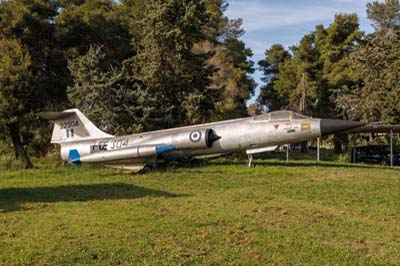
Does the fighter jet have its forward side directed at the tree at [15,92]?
no

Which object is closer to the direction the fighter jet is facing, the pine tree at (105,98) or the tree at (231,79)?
the tree

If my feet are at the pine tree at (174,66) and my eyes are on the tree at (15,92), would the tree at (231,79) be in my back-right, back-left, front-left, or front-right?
back-right

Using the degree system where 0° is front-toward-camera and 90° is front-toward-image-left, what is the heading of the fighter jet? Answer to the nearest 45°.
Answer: approximately 270°

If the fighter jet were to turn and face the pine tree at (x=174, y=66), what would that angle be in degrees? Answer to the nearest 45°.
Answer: approximately 90° to its left

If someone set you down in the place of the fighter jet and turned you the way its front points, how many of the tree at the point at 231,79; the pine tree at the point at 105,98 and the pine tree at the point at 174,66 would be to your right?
0

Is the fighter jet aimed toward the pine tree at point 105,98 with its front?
no

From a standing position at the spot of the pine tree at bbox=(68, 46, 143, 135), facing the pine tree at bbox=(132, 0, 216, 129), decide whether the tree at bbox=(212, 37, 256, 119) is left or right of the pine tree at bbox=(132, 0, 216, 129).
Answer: left

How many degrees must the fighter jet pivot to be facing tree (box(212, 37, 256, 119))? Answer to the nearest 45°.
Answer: approximately 90° to its left
